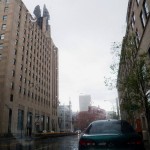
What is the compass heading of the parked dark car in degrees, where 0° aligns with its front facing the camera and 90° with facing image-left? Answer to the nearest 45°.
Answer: approximately 180°
